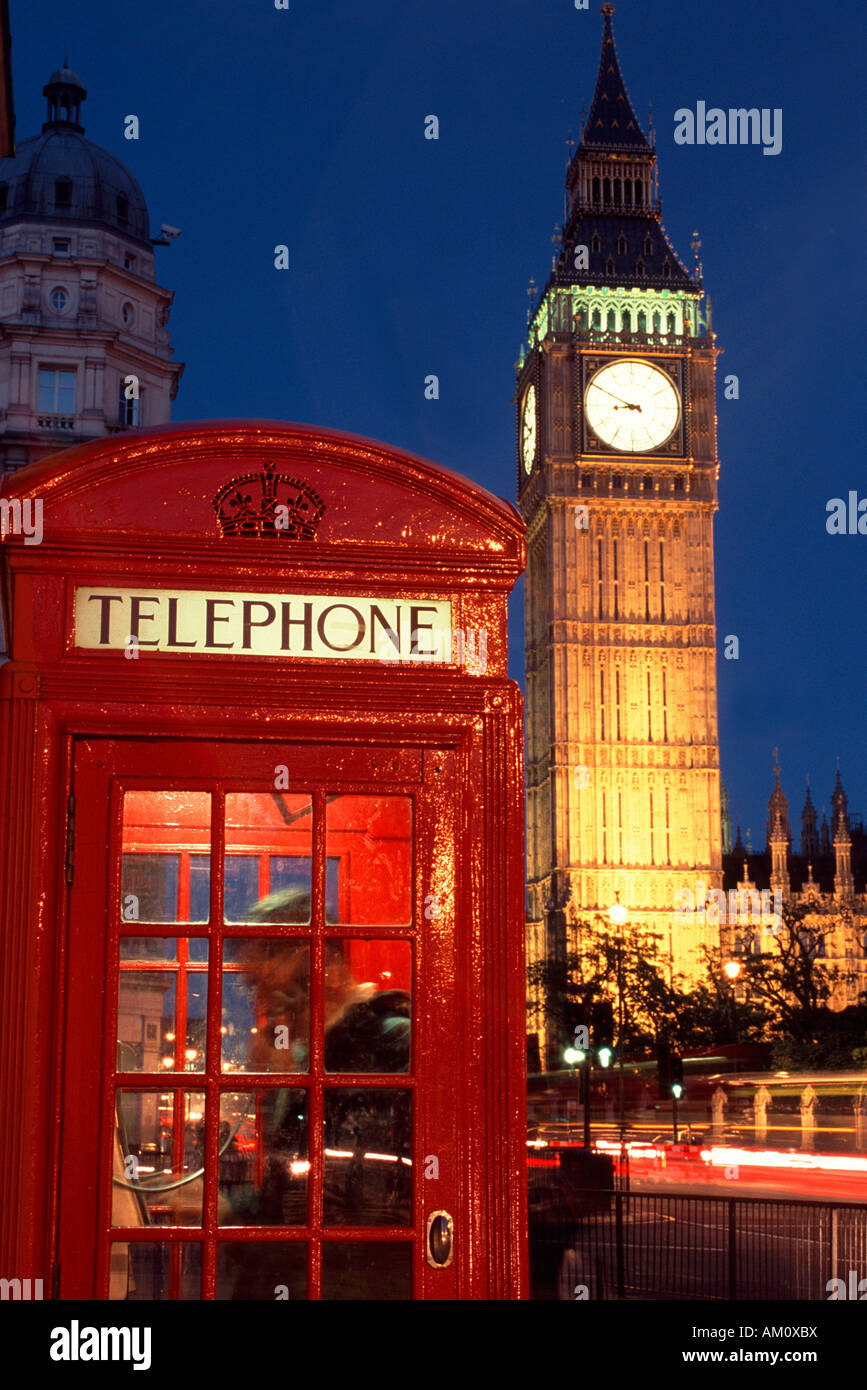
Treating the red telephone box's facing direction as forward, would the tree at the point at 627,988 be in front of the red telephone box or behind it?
behind

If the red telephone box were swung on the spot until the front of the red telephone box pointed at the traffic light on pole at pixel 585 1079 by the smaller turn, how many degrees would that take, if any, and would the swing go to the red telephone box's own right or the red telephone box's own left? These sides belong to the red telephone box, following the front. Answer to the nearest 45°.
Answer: approximately 180°

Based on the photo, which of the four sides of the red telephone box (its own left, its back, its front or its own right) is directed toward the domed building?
back

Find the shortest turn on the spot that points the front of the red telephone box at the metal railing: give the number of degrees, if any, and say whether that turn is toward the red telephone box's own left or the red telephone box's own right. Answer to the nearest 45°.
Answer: approximately 180°

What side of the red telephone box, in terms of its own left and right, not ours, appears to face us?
front

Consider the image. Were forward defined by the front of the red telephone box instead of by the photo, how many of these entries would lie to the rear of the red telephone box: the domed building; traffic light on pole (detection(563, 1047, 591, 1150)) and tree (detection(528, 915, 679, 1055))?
3
